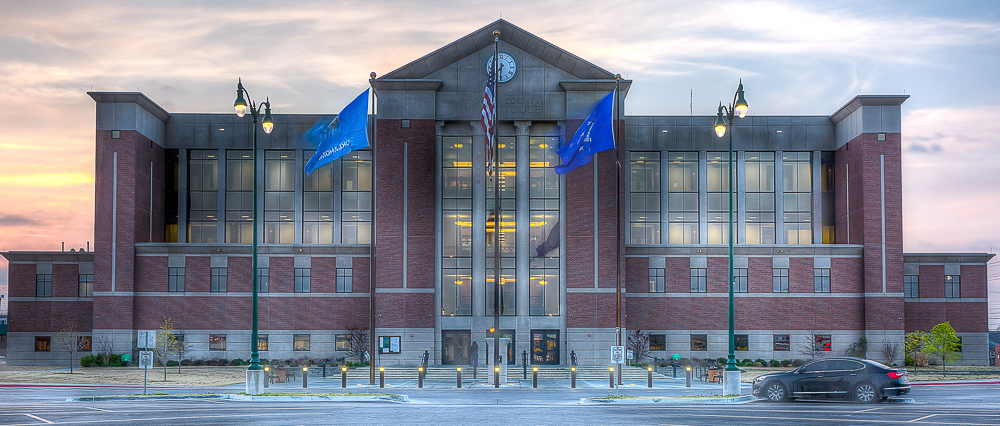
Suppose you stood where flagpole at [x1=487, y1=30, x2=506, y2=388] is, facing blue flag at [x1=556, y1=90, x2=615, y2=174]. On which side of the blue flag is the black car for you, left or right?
right

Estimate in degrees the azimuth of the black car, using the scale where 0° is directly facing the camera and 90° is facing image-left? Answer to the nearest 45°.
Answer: approximately 90°

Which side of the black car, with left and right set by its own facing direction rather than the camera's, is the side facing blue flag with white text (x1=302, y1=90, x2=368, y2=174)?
front
